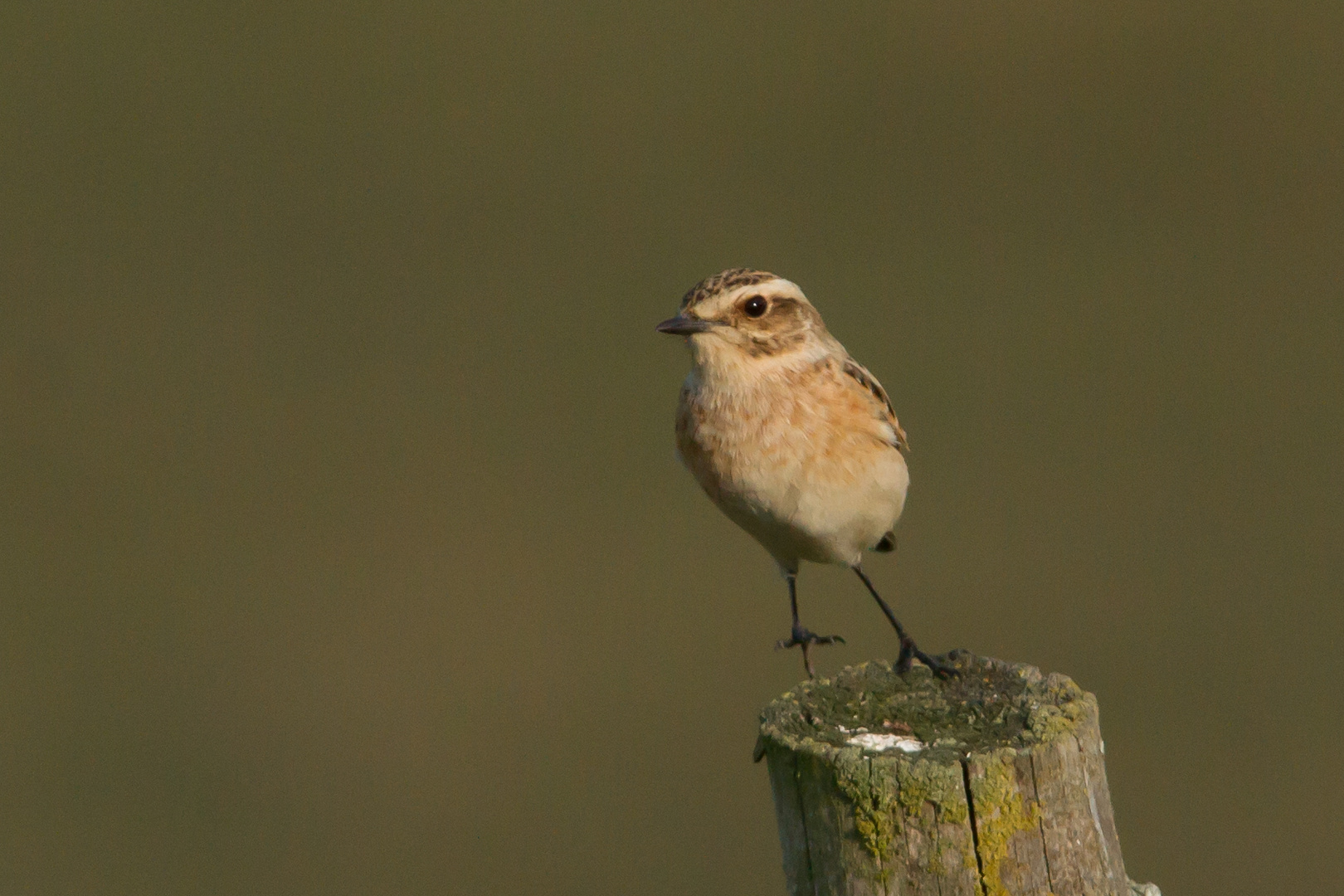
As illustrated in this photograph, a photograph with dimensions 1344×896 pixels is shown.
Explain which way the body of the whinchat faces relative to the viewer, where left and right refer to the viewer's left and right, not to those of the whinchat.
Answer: facing the viewer and to the left of the viewer
